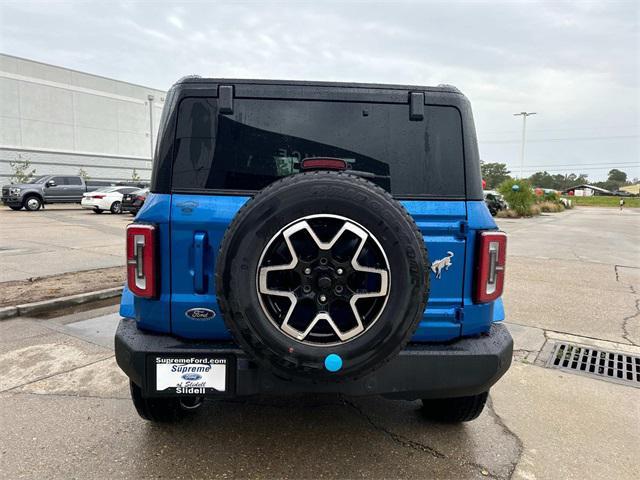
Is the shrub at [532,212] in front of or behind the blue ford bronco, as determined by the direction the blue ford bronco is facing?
in front

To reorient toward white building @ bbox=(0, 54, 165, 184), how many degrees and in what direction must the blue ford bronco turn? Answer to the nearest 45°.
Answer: approximately 45° to its left

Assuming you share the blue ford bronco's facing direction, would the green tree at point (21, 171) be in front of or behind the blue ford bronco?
in front

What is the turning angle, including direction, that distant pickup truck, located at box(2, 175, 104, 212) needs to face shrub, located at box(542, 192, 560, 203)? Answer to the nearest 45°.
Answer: approximately 135° to its left

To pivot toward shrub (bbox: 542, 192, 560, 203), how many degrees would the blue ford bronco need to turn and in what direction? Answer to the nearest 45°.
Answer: approximately 45° to its right

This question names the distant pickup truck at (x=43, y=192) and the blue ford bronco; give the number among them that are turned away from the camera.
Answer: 1

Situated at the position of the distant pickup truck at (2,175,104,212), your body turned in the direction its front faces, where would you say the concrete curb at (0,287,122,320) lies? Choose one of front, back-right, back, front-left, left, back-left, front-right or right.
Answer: front-left

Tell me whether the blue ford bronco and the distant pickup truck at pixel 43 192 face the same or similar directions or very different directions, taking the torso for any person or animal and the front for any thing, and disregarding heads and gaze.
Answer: very different directions

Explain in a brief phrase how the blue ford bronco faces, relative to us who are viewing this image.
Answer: facing away from the viewer

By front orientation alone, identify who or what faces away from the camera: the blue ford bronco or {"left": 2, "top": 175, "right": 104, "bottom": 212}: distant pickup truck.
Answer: the blue ford bronco

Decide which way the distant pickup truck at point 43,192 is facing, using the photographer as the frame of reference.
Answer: facing the viewer and to the left of the viewer

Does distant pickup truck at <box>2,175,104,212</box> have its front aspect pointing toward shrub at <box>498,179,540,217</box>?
no

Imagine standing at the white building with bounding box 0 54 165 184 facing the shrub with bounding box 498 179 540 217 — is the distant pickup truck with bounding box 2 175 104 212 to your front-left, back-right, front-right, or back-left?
front-right

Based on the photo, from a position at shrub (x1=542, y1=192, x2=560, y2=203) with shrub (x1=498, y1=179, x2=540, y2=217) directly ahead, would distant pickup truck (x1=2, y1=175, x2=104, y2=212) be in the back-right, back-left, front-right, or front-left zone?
front-right
